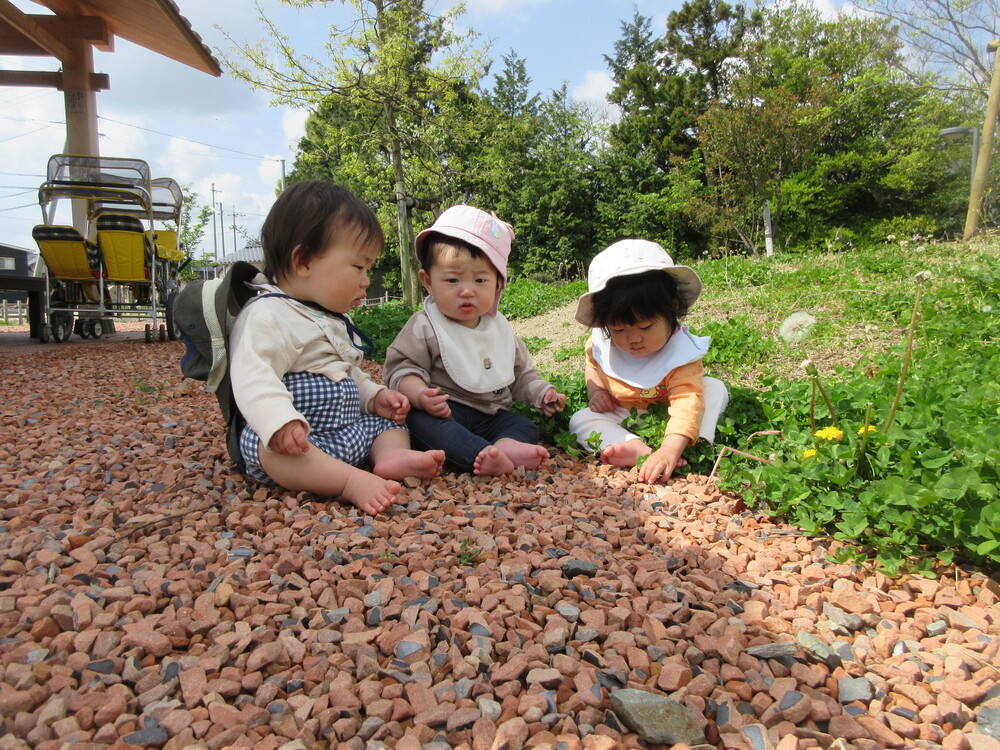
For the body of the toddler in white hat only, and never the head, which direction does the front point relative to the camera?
toward the camera

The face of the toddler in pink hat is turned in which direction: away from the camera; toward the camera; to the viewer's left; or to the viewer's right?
toward the camera

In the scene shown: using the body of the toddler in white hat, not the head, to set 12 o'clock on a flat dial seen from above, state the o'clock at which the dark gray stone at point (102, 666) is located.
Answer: The dark gray stone is roughly at 1 o'clock from the toddler in white hat.

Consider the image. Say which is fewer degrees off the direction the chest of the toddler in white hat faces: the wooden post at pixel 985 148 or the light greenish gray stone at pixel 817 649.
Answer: the light greenish gray stone
